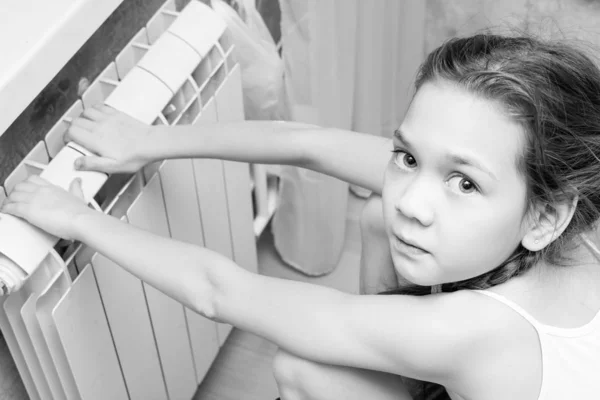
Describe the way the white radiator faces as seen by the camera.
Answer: facing the viewer and to the right of the viewer

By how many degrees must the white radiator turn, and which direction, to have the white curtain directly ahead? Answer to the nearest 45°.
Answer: approximately 90° to its left
